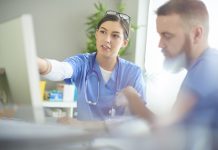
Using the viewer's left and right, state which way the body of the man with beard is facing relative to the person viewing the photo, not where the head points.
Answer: facing to the left of the viewer

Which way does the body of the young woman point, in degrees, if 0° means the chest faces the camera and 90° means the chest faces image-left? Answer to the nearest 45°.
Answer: approximately 0°
